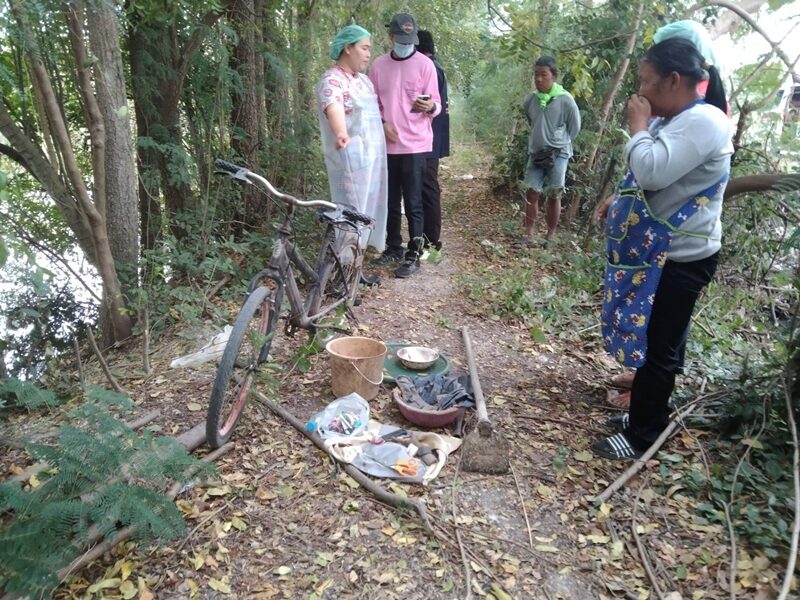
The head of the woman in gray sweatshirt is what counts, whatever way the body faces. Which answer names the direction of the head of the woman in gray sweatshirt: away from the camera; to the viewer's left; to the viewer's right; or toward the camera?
to the viewer's left

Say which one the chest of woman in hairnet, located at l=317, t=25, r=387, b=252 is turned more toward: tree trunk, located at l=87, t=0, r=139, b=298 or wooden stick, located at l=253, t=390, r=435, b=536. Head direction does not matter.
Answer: the wooden stick

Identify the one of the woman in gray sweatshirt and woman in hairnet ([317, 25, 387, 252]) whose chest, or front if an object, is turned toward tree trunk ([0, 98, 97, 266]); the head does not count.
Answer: the woman in gray sweatshirt

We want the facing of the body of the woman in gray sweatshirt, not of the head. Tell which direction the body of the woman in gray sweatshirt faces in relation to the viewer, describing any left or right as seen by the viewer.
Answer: facing to the left of the viewer

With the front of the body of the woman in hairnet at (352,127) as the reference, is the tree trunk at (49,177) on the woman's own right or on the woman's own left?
on the woman's own right

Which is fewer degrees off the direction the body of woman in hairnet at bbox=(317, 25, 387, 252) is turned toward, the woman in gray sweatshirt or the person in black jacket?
the woman in gray sweatshirt

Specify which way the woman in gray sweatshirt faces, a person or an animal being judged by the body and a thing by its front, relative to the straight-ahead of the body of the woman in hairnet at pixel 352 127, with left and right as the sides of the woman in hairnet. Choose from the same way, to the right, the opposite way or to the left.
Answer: the opposite way

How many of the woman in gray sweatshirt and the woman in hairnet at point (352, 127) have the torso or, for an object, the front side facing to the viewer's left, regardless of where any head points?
1

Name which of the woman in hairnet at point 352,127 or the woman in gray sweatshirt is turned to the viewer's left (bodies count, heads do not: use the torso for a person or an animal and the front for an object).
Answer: the woman in gray sweatshirt

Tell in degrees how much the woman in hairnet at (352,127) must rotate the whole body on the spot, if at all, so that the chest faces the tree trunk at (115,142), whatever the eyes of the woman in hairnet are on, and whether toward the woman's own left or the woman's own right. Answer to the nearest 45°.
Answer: approximately 135° to the woman's own right
